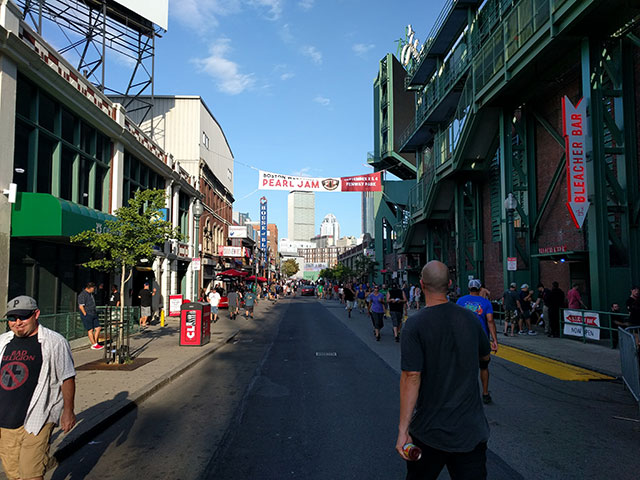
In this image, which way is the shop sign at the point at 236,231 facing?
toward the camera

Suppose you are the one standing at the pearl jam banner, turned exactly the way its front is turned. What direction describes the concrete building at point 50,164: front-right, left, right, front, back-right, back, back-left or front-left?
front-right

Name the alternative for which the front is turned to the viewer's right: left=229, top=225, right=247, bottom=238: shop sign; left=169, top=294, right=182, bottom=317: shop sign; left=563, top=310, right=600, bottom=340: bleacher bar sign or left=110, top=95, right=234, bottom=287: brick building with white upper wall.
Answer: the brick building with white upper wall

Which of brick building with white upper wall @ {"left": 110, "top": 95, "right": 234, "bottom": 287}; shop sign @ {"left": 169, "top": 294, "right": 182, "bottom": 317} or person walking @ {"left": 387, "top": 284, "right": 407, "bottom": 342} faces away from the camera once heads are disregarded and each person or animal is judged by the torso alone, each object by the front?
the person walking

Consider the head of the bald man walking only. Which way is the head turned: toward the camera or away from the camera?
away from the camera

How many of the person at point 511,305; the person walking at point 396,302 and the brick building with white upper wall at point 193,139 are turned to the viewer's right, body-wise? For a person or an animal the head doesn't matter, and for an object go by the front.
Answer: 1

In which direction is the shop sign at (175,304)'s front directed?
toward the camera

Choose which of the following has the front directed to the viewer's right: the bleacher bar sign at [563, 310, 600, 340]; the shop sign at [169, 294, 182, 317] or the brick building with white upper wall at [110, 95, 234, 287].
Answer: the brick building with white upper wall

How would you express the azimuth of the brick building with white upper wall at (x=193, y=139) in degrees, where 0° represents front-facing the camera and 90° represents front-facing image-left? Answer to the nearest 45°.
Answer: approximately 270°

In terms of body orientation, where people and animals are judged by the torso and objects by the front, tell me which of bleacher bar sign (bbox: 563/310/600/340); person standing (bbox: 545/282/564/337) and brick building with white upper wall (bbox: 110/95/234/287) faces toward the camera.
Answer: the bleacher bar sign

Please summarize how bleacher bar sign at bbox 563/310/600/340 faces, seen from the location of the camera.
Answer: facing the viewer

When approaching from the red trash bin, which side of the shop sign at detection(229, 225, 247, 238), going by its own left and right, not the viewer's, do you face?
front

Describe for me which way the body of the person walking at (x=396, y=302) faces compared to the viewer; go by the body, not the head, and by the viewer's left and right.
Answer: facing away from the viewer

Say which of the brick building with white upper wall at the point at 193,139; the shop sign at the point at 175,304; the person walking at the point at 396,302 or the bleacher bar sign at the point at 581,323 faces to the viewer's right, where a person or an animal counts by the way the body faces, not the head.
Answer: the brick building with white upper wall
